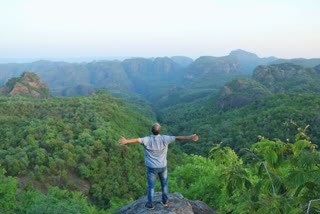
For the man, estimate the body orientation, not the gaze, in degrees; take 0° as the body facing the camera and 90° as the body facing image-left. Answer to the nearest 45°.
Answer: approximately 180°
